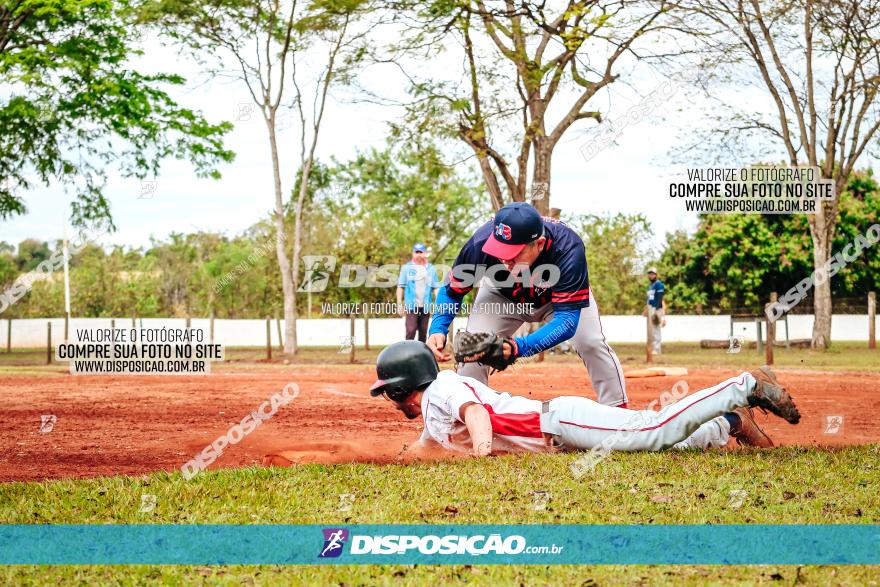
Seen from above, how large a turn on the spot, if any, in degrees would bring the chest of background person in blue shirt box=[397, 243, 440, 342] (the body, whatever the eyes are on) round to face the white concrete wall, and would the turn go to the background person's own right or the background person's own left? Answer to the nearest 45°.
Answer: approximately 180°

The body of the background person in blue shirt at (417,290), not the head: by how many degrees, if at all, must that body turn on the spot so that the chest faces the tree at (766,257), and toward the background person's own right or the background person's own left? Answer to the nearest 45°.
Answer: approximately 135° to the background person's own left

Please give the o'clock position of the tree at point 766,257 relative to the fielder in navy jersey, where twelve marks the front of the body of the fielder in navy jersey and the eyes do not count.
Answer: The tree is roughly at 5 o'clock from the fielder in navy jersey.

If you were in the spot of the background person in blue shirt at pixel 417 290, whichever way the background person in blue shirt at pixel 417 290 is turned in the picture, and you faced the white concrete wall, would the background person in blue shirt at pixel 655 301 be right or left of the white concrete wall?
right

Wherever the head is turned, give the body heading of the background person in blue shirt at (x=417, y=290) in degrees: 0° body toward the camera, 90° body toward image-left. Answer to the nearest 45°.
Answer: approximately 0°
